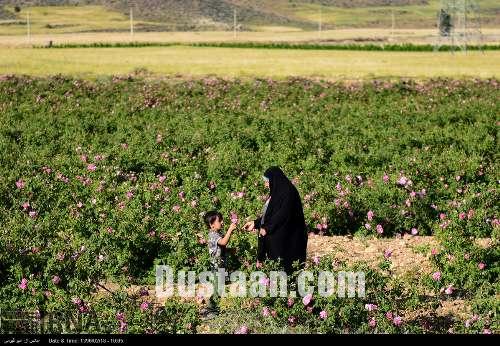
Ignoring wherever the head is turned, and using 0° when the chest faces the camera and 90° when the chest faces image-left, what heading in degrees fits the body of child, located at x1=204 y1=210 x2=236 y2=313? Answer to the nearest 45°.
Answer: approximately 270°

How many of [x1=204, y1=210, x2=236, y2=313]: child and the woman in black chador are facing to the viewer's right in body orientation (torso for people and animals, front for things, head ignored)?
1

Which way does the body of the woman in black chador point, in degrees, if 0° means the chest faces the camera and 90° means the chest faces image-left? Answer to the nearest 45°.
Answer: approximately 90°

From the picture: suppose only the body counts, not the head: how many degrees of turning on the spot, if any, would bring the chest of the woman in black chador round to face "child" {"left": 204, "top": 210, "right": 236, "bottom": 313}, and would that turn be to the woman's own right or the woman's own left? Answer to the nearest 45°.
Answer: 0° — they already face them

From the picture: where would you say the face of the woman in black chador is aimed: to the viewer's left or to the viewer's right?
to the viewer's left

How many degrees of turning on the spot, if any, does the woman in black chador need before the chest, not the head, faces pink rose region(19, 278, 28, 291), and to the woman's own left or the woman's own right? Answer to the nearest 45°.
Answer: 0° — they already face it

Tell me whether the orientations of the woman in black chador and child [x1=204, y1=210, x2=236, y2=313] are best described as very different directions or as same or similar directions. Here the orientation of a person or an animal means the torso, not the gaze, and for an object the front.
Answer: very different directions

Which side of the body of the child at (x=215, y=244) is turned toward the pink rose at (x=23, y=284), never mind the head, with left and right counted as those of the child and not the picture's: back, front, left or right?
back

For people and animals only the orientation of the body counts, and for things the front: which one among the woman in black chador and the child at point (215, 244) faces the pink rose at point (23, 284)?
the woman in black chador
